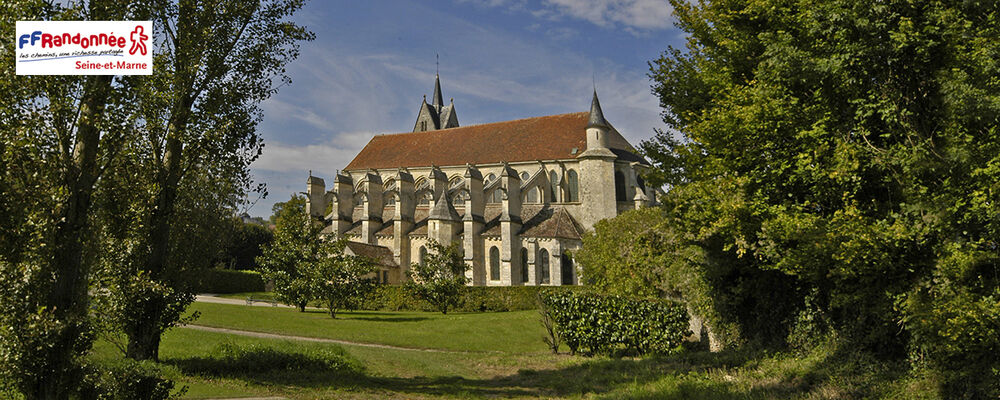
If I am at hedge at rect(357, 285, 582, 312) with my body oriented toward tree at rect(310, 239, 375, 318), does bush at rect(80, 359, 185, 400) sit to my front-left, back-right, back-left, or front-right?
front-left

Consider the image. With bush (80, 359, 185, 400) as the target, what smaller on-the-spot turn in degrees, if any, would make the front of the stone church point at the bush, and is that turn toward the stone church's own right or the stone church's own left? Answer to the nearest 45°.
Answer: approximately 135° to the stone church's own left

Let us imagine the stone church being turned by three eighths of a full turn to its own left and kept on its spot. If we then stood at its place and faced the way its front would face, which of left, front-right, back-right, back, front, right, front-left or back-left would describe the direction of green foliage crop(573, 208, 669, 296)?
front
